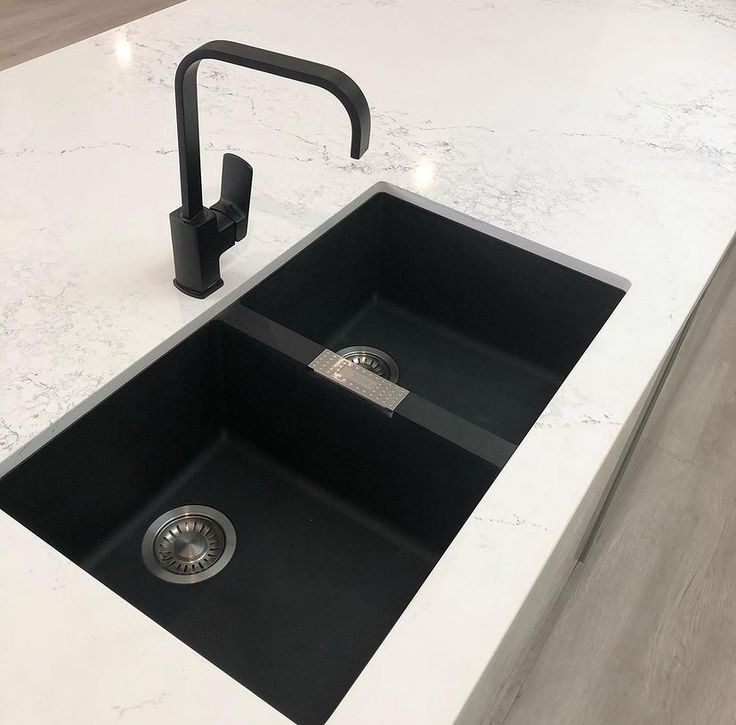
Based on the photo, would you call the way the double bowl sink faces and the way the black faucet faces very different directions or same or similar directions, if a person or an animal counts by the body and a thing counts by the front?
same or similar directions

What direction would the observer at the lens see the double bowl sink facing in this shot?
facing the viewer and to the right of the viewer
